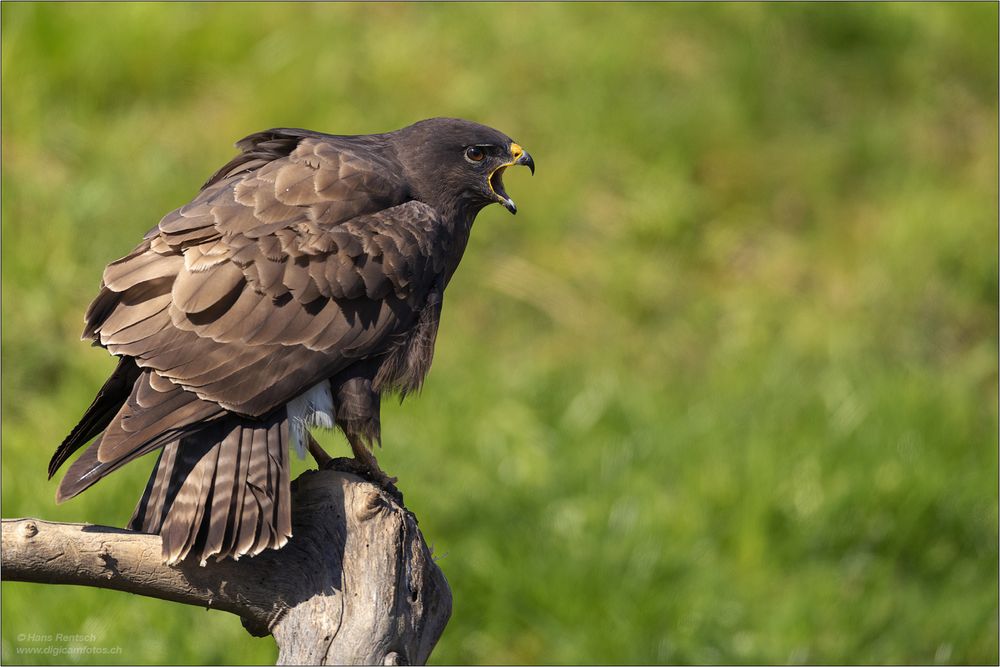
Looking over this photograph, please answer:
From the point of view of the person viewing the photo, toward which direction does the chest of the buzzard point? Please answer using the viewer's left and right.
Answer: facing away from the viewer and to the right of the viewer
